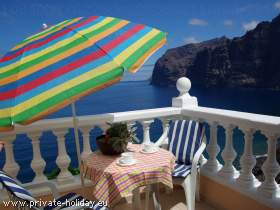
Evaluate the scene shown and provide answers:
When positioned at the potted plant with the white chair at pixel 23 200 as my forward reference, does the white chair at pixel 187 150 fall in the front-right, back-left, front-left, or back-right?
back-left

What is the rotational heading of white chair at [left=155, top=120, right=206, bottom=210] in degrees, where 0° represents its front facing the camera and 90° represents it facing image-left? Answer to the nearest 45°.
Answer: approximately 45°

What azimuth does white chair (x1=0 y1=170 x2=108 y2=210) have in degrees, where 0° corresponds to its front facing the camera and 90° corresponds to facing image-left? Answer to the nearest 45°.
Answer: approximately 270°

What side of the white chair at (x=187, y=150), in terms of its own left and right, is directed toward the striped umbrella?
front

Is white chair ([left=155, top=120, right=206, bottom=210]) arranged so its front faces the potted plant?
no

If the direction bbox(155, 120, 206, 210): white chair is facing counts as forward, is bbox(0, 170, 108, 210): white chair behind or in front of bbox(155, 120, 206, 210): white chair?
in front

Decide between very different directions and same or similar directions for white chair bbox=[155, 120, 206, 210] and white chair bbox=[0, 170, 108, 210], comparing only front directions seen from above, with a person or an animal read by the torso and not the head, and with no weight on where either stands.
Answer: very different directions

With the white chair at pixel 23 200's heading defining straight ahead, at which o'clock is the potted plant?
The potted plant is roughly at 11 o'clock from the white chair.

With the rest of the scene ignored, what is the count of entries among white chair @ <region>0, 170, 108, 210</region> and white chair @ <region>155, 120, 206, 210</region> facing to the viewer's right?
1

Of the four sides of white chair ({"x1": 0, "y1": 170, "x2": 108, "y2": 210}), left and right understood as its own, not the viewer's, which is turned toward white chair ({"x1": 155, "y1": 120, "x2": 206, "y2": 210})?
front
